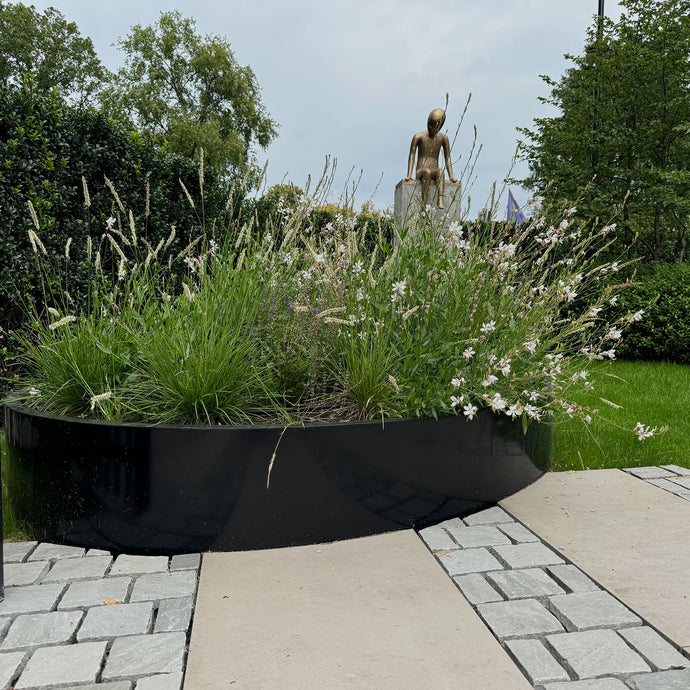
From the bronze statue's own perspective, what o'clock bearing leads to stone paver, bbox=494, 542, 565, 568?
The stone paver is roughly at 12 o'clock from the bronze statue.

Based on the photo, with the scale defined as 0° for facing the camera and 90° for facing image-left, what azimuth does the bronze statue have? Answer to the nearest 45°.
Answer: approximately 0°

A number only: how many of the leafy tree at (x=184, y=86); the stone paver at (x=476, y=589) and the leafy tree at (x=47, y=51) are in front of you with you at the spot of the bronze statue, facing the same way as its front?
1

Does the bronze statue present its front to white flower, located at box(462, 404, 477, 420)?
yes

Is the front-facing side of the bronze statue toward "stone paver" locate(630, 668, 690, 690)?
yes

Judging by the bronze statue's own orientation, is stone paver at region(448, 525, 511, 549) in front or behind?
in front

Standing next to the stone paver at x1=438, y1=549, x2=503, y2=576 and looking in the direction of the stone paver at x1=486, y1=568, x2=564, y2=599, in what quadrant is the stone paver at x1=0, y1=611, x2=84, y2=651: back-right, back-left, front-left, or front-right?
back-right

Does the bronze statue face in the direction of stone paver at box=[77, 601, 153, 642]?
yes

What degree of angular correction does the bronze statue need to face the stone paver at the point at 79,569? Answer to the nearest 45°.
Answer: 0° — it already faces it

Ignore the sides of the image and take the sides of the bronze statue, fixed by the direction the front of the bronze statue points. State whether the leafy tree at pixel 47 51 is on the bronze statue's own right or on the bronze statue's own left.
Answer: on the bronze statue's own right

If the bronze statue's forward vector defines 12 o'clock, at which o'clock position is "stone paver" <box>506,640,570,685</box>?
The stone paver is roughly at 12 o'clock from the bronze statue.

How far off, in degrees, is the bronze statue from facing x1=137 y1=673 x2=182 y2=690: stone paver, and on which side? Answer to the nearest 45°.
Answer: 0° — it already faces it

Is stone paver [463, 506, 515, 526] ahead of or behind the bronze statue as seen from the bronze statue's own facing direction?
ahead
